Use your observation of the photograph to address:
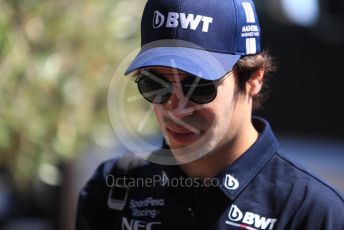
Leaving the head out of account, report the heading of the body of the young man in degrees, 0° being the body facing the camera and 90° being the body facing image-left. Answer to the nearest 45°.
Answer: approximately 45°
